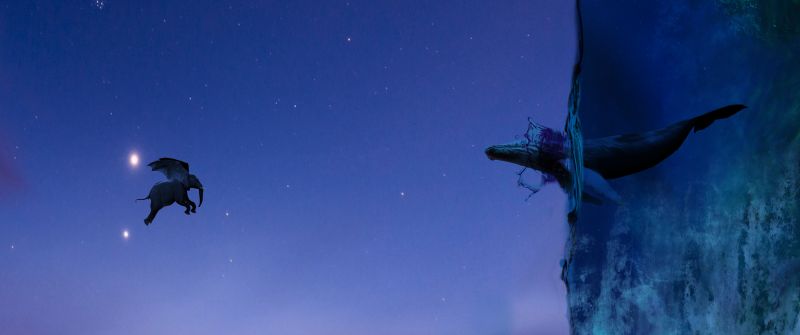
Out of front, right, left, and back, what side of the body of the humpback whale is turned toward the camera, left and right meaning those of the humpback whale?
left
